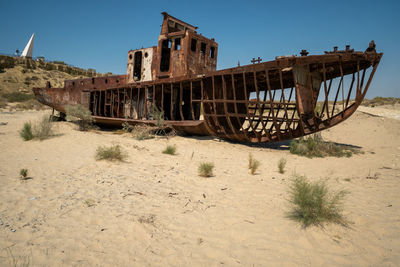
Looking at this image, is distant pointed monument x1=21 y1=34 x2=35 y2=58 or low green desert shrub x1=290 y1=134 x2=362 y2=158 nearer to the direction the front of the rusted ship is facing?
the low green desert shrub

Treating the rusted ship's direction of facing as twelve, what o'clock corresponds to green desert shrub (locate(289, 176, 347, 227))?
The green desert shrub is roughly at 1 o'clock from the rusted ship.

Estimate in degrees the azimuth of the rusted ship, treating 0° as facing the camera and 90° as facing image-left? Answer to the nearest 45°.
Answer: approximately 315°

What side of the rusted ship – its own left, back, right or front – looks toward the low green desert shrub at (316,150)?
front

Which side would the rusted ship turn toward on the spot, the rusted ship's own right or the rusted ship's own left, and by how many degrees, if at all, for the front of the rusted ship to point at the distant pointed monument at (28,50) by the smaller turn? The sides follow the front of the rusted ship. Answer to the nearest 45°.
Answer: approximately 180°

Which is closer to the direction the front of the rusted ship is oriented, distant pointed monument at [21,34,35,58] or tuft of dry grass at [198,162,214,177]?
the tuft of dry grass
